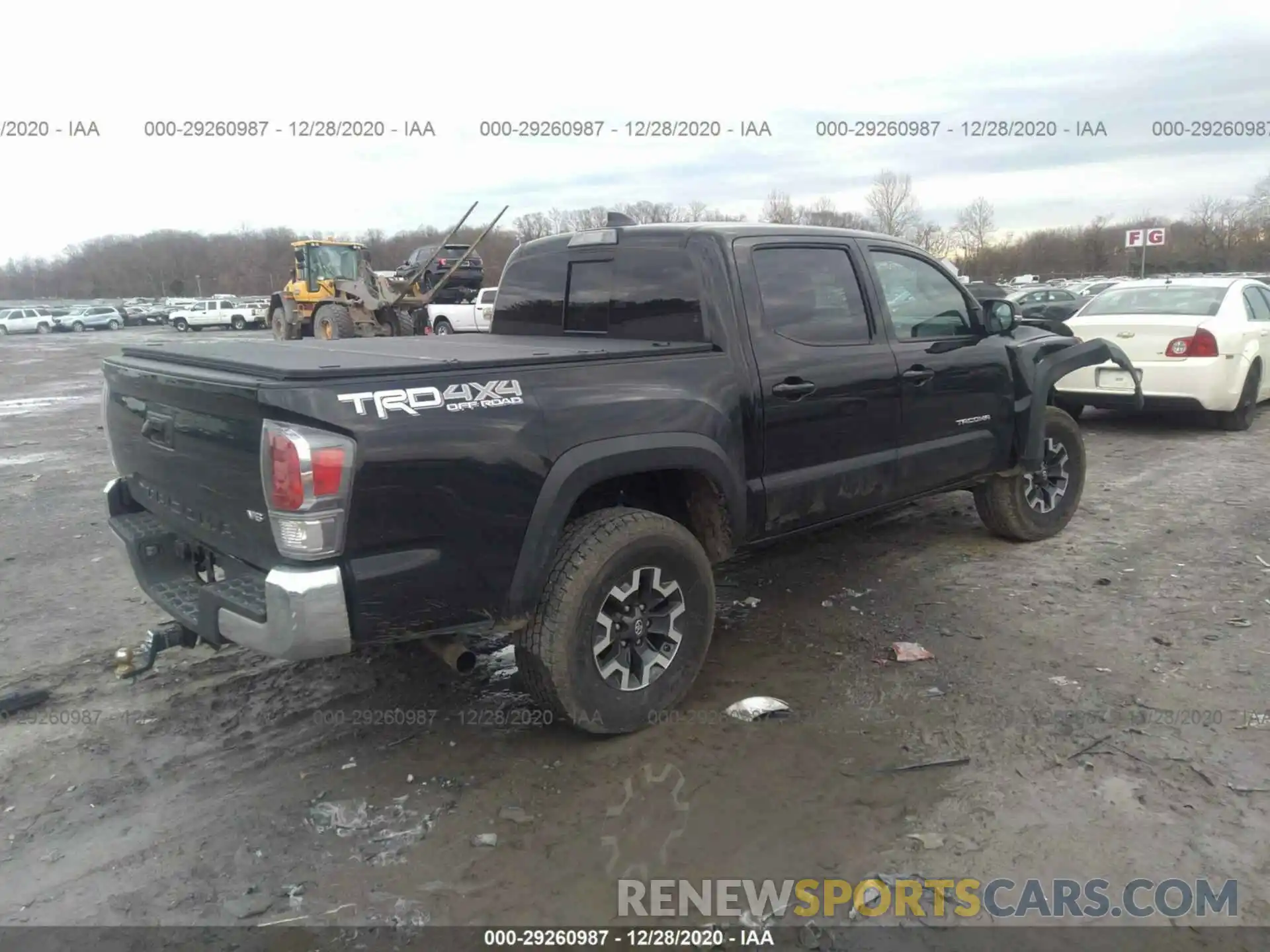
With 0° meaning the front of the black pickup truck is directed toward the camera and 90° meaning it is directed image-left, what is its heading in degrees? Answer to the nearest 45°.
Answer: approximately 225°

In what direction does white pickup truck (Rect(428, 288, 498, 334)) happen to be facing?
to the viewer's right

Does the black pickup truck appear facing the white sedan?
yes

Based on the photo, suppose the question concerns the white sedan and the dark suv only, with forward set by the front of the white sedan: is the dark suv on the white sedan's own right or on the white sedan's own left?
on the white sedan's own left

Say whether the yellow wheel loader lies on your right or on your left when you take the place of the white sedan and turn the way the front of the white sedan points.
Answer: on your left

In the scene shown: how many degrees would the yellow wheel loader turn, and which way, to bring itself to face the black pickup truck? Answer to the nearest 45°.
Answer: approximately 45° to its right

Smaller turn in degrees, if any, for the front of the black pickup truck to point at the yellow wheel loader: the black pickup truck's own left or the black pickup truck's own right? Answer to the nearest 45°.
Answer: approximately 45° to the black pickup truck's own left

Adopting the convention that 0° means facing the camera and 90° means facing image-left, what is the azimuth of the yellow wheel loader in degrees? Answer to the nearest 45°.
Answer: approximately 315°

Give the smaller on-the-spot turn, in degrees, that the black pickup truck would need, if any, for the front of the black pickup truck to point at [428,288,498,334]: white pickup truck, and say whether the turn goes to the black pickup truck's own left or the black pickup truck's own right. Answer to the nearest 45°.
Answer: approximately 45° to the black pickup truck's own left
